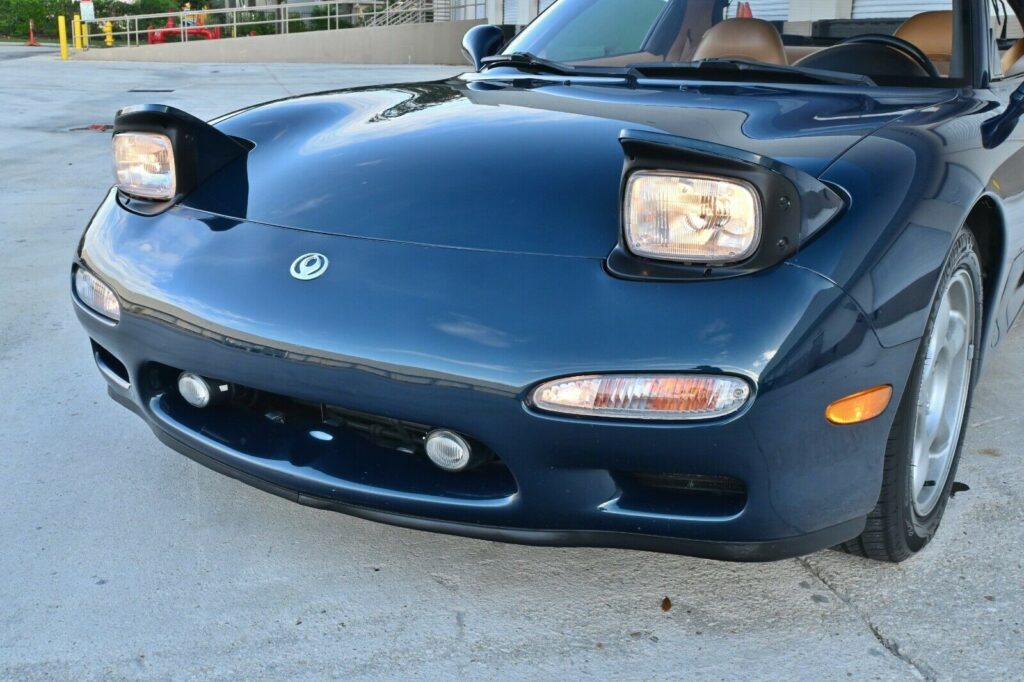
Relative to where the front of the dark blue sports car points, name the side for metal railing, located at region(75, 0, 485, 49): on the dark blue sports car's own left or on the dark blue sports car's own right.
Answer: on the dark blue sports car's own right

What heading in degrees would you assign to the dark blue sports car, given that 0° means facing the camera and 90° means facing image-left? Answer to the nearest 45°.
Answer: approximately 45°

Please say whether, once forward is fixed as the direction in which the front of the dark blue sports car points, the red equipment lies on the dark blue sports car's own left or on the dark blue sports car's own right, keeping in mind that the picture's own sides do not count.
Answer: on the dark blue sports car's own right
